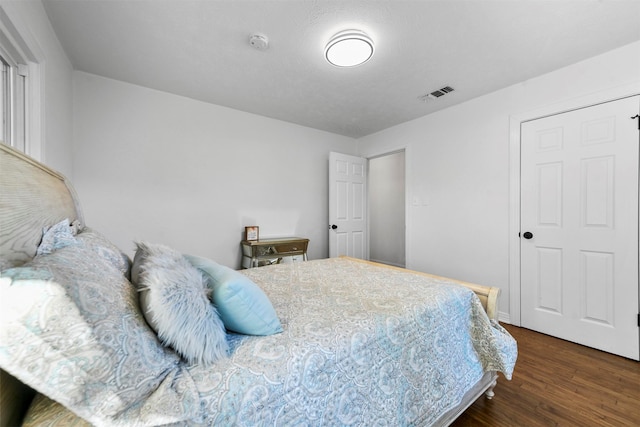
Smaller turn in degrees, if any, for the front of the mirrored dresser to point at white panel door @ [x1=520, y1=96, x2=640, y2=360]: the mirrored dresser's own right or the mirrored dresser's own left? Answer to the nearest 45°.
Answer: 0° — it already faces it

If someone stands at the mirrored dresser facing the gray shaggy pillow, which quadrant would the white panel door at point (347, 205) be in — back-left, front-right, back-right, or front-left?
back-left

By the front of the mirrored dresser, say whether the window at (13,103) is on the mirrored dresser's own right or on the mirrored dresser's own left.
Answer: on the mirrored dresser's own right

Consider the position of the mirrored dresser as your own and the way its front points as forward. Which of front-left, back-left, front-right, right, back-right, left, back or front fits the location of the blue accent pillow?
front-right

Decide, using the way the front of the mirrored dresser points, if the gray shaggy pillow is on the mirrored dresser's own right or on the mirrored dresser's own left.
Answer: on the mirrored dresser's own right

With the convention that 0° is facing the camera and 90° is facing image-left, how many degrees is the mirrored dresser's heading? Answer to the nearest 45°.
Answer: approximately 315°

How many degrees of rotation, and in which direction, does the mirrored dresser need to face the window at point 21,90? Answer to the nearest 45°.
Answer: approximately 90° to its right

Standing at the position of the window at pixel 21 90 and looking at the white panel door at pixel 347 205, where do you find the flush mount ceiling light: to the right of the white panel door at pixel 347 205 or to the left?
right
